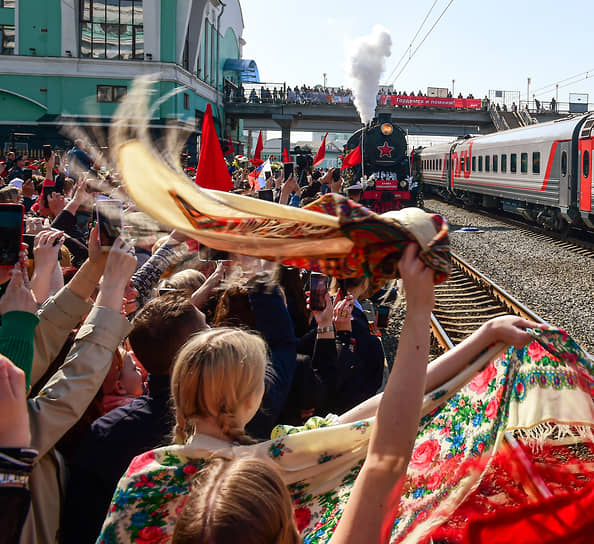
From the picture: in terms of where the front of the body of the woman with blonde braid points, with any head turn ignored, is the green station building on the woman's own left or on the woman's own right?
on the woman's own left

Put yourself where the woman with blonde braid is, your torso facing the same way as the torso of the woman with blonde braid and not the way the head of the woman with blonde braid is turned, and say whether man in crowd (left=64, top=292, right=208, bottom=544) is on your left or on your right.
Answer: on your left

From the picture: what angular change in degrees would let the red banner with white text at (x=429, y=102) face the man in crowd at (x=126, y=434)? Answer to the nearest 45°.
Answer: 0° — it already faces them

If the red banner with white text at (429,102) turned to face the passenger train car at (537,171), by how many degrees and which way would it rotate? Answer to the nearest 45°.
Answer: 0° — it already faces it

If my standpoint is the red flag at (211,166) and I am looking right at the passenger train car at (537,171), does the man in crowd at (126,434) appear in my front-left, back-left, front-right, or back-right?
back-right

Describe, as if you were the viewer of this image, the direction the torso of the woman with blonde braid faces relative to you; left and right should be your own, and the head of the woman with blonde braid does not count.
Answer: facing away from the viewer and to the right of the viewer

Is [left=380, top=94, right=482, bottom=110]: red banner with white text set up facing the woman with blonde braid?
yes

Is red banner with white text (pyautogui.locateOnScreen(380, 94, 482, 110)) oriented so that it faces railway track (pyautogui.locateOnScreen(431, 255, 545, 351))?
yes

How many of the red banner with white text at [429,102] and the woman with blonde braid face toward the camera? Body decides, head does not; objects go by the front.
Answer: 1

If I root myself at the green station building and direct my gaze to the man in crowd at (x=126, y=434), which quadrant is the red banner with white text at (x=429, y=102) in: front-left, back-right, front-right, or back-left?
back-left

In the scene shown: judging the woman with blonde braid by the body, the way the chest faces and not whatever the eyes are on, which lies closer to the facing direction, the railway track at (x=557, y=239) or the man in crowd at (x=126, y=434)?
the railway track
